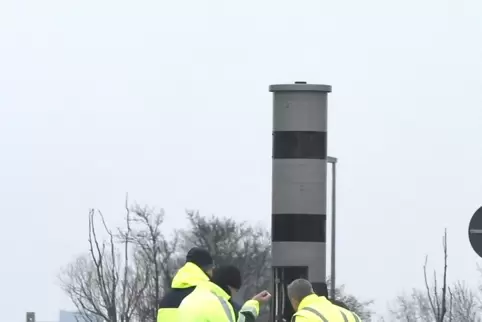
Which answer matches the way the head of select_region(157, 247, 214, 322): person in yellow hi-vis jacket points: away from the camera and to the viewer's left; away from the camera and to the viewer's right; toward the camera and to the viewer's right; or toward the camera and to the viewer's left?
away from the camera and to the viewer's right

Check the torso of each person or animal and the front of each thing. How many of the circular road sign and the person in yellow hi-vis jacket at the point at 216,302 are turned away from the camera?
1

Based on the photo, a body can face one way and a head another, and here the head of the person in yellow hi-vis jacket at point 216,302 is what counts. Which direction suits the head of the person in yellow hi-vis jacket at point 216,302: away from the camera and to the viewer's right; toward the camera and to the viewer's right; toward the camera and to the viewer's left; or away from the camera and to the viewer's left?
away from the camera and to the viewer's right
